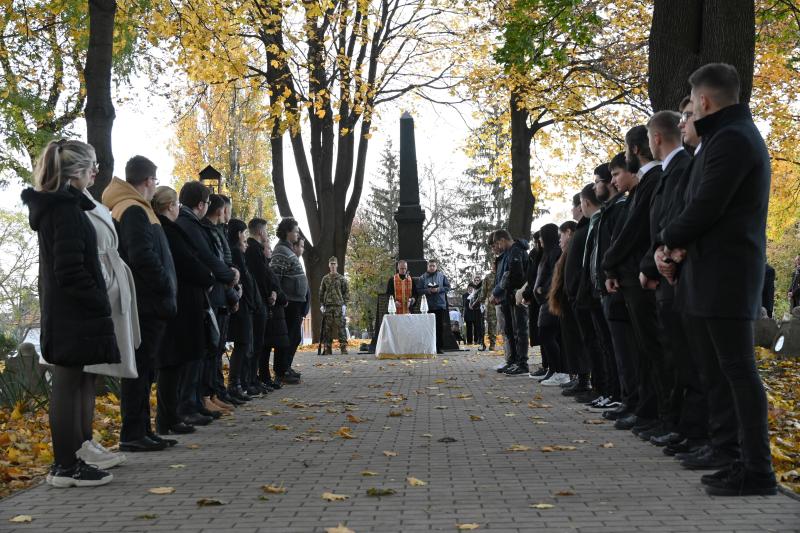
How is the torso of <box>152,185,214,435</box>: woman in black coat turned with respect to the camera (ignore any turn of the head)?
to the viewer's right

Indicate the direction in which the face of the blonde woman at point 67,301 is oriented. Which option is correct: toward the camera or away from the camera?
away from the camera

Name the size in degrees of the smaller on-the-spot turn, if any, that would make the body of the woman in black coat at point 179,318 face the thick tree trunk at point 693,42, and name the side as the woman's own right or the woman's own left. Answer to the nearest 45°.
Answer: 0° — they already face it

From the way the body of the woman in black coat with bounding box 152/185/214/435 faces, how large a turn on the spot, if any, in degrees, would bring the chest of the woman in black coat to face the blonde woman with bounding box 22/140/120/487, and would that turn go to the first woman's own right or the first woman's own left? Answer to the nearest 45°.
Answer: approximately 90° to the first woman's own right

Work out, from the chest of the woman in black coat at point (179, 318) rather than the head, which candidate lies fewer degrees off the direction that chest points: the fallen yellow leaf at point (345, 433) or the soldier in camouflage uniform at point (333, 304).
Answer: the fallen yellow leaf

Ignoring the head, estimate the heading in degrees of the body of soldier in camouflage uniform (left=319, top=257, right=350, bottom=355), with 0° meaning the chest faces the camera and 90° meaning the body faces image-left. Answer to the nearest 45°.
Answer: approximately 0°

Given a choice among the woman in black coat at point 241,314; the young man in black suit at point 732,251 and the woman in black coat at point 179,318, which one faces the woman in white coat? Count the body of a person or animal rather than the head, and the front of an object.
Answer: the young man in black suit

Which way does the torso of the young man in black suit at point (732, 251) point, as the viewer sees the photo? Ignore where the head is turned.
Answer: to the viewer's left

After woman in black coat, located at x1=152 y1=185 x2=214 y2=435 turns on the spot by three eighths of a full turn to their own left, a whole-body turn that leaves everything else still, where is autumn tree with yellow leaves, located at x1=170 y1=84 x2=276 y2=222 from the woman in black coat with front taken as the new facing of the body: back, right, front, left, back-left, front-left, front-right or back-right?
front-right

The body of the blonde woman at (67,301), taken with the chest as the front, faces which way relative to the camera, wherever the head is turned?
to the viewer's right

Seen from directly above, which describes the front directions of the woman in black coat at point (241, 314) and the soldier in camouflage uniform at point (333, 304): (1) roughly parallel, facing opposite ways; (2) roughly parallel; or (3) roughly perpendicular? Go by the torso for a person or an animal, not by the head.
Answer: roughly perpendicular

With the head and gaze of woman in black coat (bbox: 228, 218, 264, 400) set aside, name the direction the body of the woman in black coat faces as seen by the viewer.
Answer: to the viewer's right
